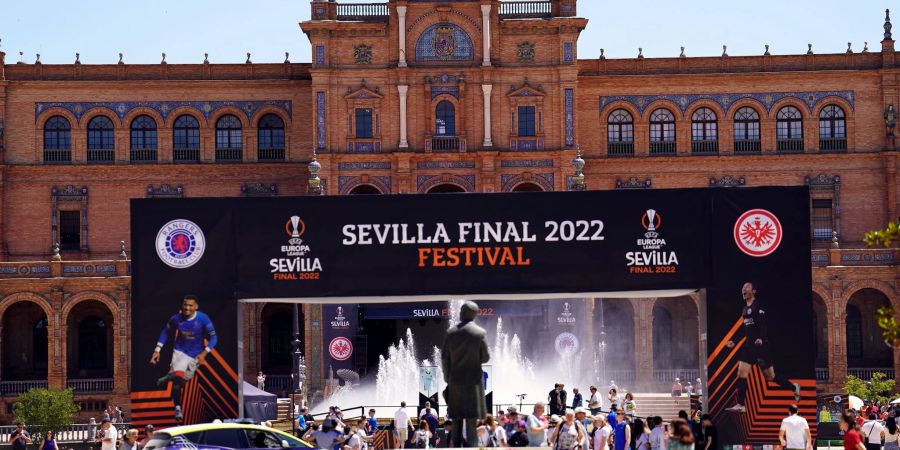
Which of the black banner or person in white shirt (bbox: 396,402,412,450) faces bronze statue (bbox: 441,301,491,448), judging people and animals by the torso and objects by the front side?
the black banner

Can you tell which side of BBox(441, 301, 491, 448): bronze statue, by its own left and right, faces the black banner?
front

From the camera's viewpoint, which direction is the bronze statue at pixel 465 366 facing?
away from the camera

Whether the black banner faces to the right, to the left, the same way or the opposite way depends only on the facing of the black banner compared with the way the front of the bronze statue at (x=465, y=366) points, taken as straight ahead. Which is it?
the opposite way
